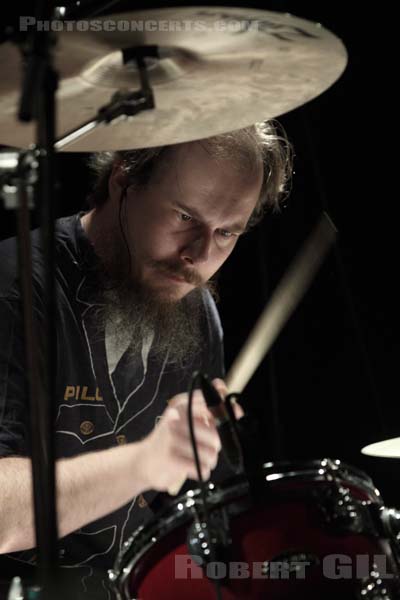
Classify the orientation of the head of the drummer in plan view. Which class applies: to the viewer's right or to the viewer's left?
to the viewer's right

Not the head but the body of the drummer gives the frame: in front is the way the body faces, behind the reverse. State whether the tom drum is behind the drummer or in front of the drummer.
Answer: in front

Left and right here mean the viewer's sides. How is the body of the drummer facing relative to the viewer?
facing the viewer and to the right of the viewer

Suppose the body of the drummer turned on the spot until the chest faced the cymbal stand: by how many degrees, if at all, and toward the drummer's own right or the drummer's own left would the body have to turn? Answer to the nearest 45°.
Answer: approximately 45° to the drummer's own right
